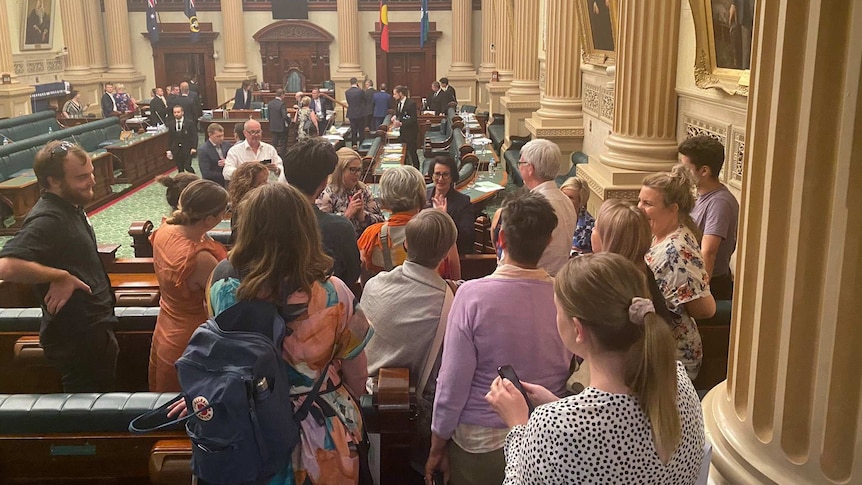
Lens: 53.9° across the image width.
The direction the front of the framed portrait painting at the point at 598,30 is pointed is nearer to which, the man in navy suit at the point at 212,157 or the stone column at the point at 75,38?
the man in navy suit

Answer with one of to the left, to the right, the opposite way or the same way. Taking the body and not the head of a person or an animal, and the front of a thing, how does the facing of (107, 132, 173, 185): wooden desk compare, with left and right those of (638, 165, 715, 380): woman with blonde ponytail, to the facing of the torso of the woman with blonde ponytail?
the opposite way

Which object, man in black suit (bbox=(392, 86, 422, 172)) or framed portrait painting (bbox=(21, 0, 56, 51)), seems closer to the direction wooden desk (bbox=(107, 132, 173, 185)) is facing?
the man in black suit

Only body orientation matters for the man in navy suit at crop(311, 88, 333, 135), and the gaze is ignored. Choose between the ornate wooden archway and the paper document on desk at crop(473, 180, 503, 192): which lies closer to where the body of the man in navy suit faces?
the paper document on desk

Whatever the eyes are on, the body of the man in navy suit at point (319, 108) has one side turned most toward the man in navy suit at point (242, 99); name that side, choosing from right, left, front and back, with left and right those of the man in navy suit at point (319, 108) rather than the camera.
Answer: right

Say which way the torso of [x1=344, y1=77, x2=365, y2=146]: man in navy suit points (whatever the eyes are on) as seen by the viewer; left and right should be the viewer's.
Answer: facing away from the viewer

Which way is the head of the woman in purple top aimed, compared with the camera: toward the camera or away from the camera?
away from the camera

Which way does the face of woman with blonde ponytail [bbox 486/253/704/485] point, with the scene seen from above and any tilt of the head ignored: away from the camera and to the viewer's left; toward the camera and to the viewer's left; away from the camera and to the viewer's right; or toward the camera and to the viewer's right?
away from the camera and to the viewer's left

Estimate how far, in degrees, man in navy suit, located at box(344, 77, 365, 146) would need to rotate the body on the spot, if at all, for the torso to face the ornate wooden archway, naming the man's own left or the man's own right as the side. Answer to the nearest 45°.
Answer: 0° — they already face it

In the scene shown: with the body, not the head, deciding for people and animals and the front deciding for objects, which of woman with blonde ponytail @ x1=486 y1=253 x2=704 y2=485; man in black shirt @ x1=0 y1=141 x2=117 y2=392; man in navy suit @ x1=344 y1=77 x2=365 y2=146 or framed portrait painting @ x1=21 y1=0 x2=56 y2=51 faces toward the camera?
the framed portrait painting

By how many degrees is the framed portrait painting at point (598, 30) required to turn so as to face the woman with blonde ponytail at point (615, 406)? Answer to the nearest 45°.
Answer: approximately 45° to its left

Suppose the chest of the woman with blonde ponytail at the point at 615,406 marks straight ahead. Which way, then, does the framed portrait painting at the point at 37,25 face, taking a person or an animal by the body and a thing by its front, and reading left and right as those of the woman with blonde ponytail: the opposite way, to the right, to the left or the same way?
the opposite way

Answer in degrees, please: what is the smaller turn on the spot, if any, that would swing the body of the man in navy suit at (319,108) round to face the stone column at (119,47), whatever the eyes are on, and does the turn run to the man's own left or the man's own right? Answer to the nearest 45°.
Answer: approximately 90° to the man's own right

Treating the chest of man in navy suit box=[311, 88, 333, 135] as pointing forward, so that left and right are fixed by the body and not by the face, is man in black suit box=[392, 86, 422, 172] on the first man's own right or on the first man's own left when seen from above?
on the first man's own left
